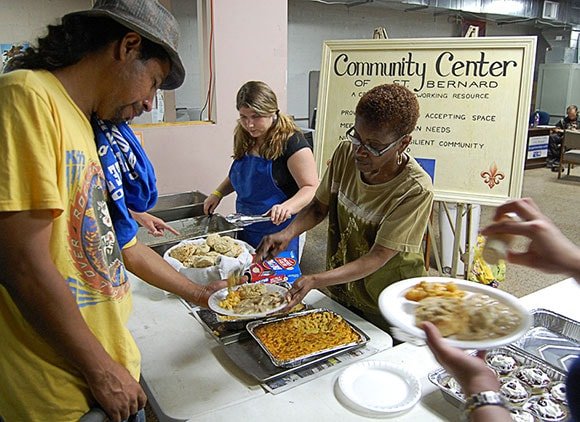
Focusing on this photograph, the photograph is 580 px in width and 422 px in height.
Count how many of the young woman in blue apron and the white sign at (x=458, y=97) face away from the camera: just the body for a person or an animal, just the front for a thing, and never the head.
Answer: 0

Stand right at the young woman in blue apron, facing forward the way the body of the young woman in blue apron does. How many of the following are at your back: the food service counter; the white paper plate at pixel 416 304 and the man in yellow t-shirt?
0

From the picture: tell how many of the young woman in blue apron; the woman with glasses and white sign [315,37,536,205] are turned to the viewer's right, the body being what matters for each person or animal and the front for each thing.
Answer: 0

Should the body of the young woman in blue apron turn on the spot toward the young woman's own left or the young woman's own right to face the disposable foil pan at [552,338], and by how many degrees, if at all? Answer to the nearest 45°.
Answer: approximately 90° to the young woman's own left

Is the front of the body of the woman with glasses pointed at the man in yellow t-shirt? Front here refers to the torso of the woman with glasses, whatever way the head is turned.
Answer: yes

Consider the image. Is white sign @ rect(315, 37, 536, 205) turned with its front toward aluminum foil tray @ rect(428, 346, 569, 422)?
yes

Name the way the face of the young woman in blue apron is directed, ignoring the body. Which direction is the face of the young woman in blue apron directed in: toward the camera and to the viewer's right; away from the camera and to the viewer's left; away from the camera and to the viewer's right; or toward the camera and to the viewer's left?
toward the camera and to the viewer's left

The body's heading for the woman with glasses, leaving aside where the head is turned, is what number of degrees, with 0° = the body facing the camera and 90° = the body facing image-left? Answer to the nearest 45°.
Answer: approximately 45°

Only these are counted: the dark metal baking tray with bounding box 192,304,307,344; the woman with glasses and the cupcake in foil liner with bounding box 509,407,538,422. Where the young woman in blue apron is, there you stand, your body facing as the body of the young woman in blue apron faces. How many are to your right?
0

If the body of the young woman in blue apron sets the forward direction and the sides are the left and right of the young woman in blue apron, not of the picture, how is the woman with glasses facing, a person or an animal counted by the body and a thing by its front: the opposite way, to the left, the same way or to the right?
the same way

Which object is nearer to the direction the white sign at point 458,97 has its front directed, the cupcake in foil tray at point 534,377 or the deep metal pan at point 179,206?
the cupcake in foil tray

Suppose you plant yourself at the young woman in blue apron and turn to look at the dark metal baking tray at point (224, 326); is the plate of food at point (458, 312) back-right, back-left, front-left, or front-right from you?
front-left

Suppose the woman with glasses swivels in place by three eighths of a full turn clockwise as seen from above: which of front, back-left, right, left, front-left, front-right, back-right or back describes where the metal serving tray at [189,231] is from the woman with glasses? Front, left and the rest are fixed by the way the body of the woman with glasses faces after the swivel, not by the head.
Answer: front-left

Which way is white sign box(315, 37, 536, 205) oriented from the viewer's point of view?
toward the camera

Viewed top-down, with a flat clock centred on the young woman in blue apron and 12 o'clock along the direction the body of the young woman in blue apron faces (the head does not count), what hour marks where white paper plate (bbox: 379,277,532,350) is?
The white paper plate is roughly at 10 o'clock from the young woman in blue apron.

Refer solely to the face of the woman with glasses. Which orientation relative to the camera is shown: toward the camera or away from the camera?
toward the camera

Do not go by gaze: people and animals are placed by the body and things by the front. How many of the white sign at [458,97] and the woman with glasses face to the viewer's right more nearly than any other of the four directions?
0

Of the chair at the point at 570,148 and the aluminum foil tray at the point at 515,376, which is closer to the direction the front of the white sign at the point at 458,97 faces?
the aluminum foil tray

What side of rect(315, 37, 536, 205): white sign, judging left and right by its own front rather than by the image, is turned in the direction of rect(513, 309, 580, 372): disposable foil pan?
front
